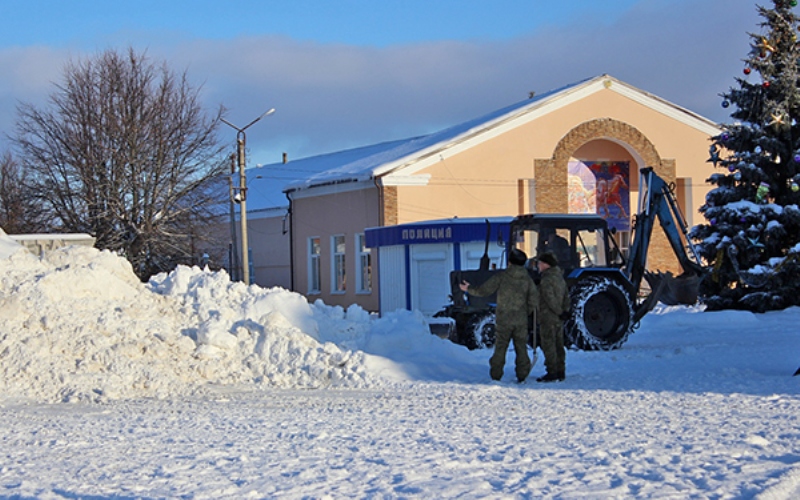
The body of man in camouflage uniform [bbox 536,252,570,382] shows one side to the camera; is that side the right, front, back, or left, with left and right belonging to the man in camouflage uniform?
left

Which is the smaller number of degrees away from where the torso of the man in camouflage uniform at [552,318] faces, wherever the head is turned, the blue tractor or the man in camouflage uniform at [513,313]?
the man in camouflage uniform

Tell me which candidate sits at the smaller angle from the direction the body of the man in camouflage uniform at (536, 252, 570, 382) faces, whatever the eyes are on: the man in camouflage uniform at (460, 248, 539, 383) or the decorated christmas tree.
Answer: the man in camouflage uniform

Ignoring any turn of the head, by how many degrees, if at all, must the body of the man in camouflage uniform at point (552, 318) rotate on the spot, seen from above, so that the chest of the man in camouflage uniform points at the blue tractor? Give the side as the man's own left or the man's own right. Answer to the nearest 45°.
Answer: approximately 90° to the man's own right

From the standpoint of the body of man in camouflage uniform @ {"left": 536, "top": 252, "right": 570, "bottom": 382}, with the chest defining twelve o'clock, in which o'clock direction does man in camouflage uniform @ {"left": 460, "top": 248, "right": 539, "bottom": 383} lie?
man in camouflage uniform @ {"left": 460, "top": 248, "right": 539, "bottom": 383} is roughly at 11 o'clock from man in camouflage uniform @ {"left": 536, "top": 252, "right": 570, "bottom": 382}.

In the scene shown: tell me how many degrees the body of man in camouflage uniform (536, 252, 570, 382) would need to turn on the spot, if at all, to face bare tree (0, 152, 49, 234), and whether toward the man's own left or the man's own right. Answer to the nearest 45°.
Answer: approximately 45° to the man's own right
